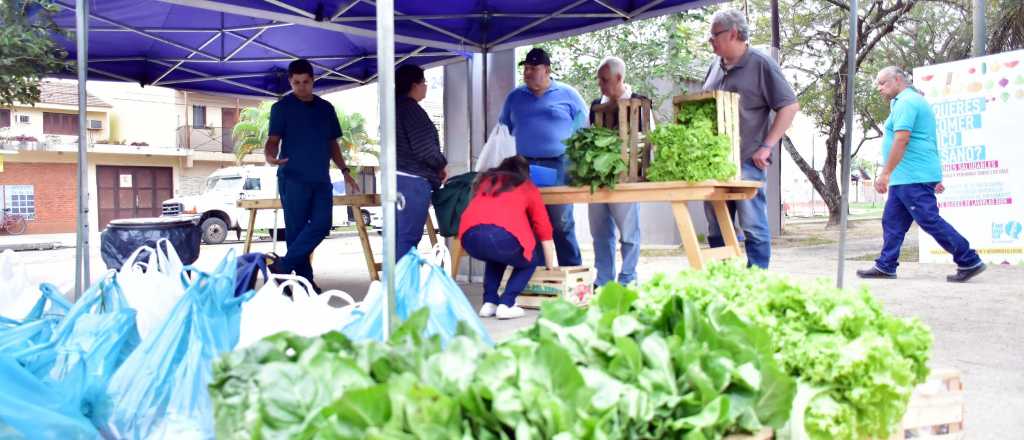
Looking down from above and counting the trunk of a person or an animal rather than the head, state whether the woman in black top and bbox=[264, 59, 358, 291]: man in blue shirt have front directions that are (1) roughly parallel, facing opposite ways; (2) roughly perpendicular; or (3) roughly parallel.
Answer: roughly perpendicular

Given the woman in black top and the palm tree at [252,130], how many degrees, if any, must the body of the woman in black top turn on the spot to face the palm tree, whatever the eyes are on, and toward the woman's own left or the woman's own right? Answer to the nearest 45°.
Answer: approximately 90° to the woman's own left

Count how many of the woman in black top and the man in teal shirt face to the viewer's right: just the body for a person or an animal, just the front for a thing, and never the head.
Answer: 1

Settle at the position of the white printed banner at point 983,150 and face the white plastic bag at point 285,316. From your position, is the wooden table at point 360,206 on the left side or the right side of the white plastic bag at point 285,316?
right

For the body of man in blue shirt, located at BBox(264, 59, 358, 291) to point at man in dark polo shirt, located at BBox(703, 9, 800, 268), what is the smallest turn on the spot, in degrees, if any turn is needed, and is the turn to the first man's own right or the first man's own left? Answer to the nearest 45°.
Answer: approximately 45° to the first man's own left

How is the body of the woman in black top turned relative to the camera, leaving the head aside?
to the viewer's right

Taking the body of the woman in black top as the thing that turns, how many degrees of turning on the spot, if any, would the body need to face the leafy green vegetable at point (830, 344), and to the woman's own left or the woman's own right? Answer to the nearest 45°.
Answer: approximately 90° to the woman's own right

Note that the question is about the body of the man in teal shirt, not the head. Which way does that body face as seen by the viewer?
to the viewer's left

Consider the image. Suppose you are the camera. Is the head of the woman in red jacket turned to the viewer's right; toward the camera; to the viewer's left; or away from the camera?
away from the camera

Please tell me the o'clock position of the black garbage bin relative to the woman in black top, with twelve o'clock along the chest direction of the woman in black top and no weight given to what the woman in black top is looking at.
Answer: The black garbage bin is roughly at 7 o'clock from the woman in black top.

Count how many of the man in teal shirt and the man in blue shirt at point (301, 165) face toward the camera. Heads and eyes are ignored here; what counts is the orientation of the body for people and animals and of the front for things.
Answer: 1
